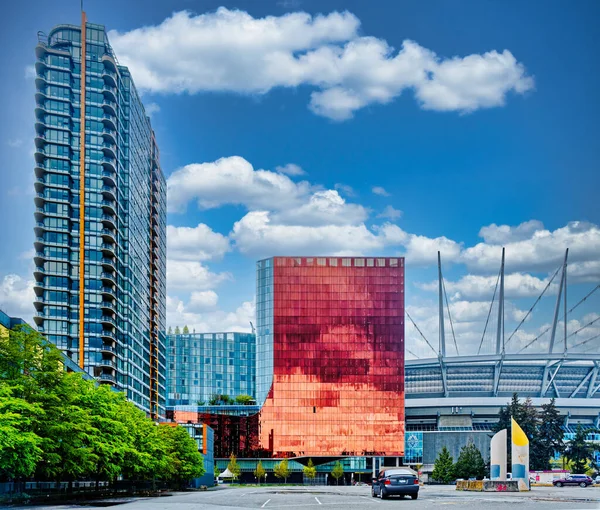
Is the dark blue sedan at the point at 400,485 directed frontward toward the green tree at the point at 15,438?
no
